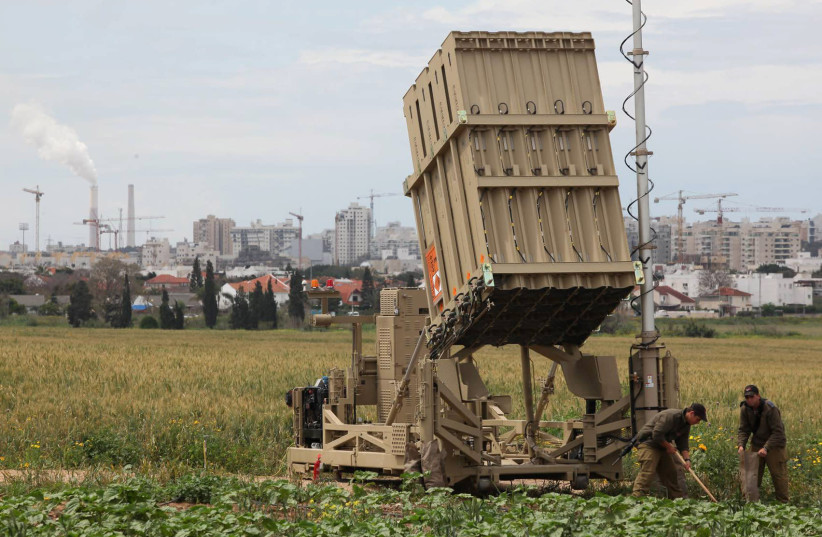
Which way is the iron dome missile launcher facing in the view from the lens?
facing away from the viewer and to the left of the viewer

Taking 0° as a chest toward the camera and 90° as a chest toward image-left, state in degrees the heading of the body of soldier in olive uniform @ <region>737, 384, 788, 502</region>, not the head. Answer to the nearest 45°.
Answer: approximately 45°

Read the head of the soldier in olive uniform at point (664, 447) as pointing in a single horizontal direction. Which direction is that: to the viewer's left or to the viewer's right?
to the viewer's right
